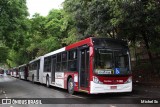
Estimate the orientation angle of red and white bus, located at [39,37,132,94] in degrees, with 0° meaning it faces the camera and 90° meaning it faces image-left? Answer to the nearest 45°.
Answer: approximately 315°
